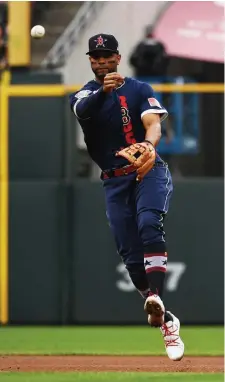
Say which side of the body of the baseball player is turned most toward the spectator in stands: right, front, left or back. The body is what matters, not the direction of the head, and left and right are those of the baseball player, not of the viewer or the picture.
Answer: back

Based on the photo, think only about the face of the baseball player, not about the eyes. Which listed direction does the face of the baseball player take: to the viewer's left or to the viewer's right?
to the viewer's left

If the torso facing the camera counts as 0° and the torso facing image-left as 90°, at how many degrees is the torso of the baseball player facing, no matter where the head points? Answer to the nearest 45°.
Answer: approximately 0°
